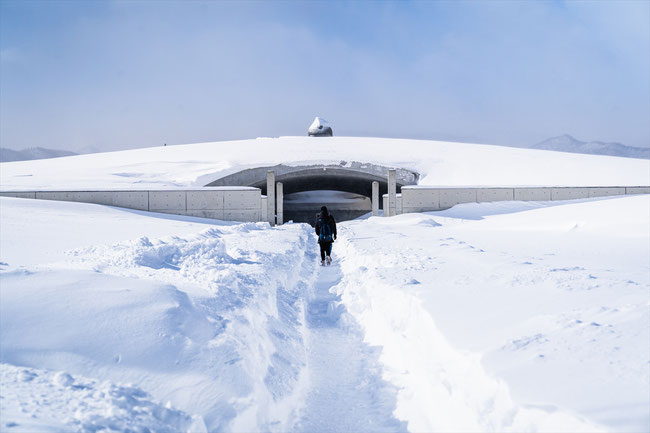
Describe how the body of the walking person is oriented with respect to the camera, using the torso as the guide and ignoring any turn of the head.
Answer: away from the camera

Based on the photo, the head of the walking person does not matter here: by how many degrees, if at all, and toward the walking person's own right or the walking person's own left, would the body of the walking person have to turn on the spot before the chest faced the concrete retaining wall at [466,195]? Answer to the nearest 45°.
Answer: approximately 45° to the walking person's own right

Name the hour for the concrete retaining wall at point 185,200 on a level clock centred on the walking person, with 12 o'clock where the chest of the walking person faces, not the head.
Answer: The concrete retaining wall is roughly at 11 o'clock from the walking person.
